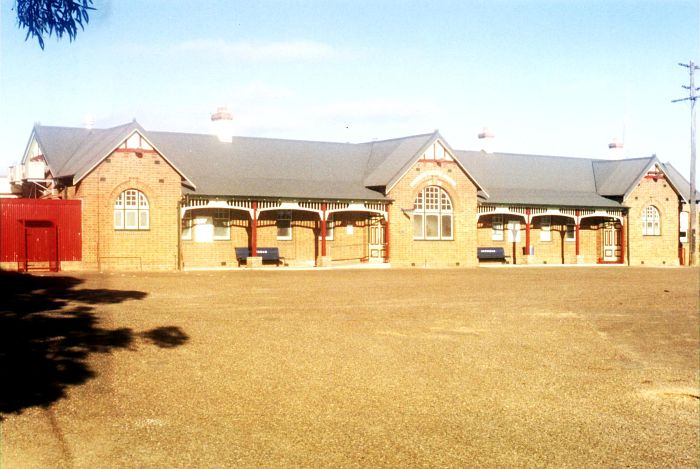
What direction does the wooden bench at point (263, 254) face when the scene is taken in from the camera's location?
facing the viewer

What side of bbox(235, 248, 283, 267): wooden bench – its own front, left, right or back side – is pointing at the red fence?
right
